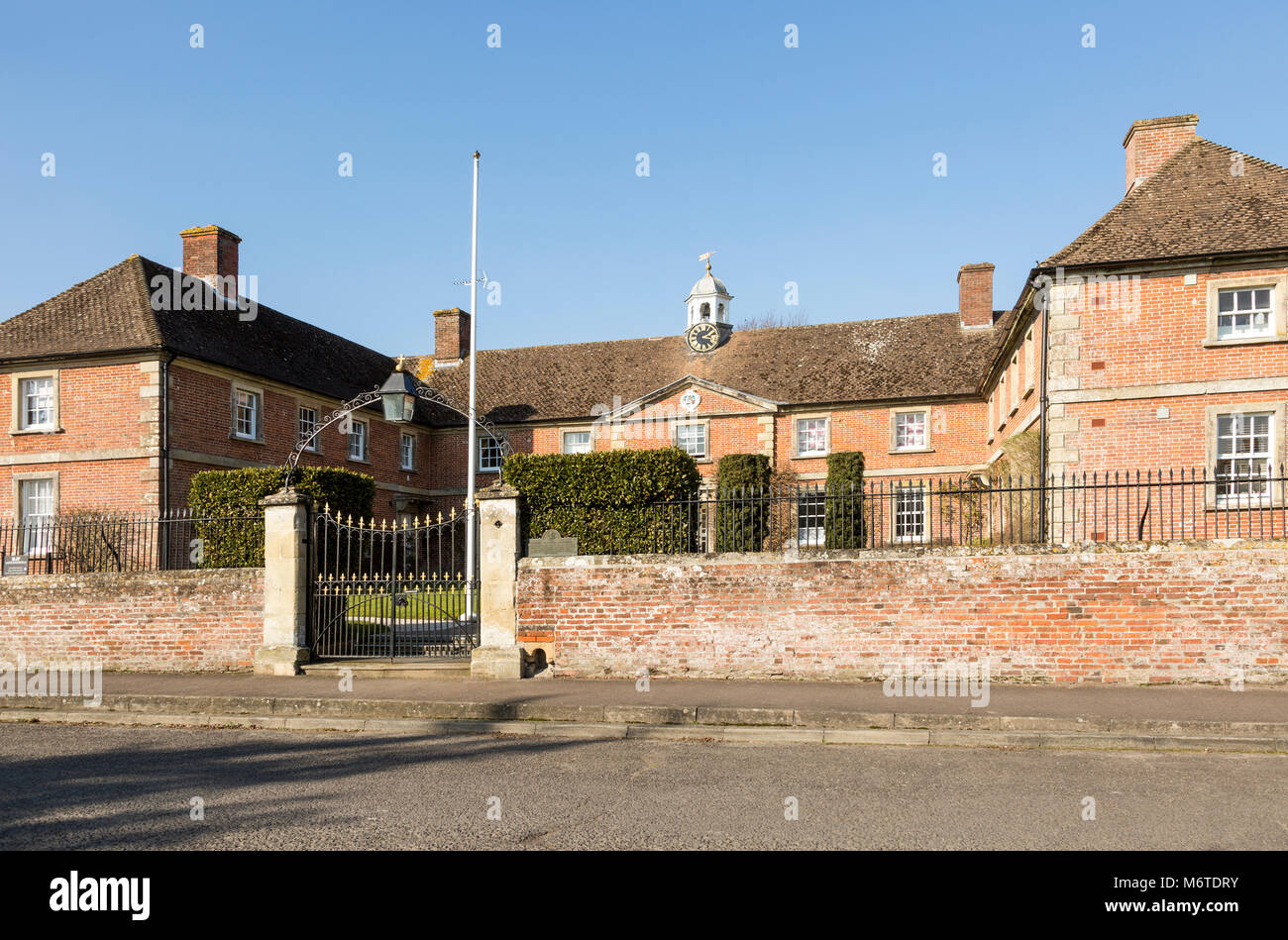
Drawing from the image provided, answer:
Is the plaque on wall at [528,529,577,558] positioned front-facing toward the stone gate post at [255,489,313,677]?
no

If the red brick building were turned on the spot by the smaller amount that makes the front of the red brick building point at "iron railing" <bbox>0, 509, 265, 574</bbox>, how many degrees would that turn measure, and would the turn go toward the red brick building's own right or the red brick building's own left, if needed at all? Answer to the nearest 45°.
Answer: approximately 45° to the red brick building's own right

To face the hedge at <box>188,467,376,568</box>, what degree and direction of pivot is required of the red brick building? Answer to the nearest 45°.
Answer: approximately 45° to its right

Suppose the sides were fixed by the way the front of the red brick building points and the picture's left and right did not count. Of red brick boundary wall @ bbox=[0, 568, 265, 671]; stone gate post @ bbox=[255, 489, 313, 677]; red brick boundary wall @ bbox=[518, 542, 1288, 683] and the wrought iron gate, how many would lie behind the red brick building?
0

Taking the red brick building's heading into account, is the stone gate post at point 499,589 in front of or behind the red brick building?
in front

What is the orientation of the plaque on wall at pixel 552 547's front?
toward the camera

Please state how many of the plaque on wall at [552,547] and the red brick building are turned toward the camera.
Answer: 2

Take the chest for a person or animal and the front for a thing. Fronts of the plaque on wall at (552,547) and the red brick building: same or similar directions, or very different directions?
same or similar directions

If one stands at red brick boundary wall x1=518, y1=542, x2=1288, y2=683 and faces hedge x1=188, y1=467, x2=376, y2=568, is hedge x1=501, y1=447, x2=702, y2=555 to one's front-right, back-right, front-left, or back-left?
front-right

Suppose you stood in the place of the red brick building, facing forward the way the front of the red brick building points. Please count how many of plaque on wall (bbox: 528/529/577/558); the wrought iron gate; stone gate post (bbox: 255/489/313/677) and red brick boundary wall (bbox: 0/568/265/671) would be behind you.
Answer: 0

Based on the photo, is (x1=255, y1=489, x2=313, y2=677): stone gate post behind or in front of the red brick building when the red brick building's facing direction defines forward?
in front
